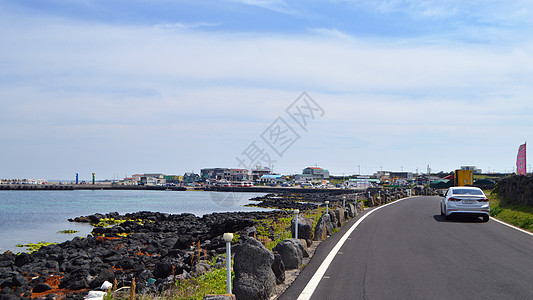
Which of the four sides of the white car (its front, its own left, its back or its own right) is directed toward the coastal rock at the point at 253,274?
back

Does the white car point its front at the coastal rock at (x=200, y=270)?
no

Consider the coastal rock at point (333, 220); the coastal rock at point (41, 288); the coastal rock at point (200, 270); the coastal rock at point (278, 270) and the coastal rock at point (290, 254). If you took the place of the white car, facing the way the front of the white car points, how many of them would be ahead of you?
0

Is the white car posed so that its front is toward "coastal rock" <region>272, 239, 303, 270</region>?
no

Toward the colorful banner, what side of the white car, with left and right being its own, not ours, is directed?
front

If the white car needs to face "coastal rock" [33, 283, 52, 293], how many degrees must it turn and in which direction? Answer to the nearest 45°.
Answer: approximately 135° to its left

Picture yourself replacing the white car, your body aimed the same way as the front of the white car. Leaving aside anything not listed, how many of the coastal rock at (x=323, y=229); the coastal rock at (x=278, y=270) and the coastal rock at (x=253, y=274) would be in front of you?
0

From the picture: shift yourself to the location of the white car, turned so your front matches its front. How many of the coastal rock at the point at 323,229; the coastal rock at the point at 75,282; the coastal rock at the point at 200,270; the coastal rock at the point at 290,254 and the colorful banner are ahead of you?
1

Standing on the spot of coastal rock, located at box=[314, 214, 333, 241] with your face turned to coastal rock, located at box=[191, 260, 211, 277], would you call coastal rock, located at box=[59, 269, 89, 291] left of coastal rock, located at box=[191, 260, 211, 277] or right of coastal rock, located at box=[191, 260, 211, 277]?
right

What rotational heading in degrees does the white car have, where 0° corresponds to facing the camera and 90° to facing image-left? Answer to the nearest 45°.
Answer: approximately 180°

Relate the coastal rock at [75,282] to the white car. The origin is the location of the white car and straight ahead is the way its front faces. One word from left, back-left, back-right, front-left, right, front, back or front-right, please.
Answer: back-left

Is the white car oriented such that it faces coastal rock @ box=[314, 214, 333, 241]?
no

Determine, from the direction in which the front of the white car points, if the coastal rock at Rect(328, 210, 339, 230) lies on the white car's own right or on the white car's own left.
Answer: on the white car's own left
